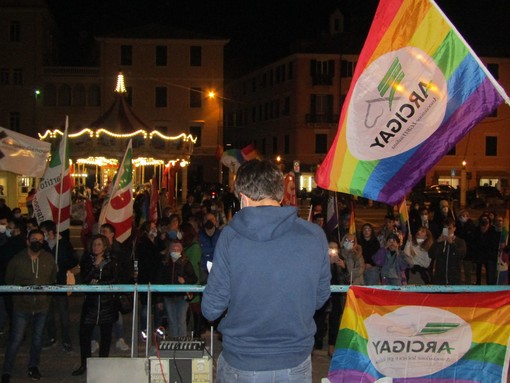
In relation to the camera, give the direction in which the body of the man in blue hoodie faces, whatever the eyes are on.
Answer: away from the camera

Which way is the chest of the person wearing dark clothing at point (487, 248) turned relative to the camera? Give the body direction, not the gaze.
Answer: toward the camera

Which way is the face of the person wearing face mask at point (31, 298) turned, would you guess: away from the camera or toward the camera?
toward the camera

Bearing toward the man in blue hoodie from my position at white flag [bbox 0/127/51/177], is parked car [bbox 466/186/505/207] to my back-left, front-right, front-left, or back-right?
back-left

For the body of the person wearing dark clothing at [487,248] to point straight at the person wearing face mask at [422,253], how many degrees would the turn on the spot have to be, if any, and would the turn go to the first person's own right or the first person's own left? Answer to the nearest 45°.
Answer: approximately 45° to the first person's own right

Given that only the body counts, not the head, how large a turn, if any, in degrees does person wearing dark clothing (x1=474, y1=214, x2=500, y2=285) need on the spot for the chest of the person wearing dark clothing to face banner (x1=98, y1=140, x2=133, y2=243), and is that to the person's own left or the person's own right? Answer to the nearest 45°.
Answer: approximately 45° to the person's own right

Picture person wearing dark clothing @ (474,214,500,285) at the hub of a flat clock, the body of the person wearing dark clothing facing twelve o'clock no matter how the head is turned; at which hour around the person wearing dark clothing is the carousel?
The carousel is roughly at 4 o'clock from the person wearing dark clothing.

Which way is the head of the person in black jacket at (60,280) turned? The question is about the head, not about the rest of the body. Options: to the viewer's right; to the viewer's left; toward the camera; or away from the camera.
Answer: toward the camera

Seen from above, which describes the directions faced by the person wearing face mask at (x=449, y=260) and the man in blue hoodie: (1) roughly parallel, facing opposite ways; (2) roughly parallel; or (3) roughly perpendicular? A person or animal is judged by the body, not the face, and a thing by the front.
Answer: roughly parallel, facing opposite ways

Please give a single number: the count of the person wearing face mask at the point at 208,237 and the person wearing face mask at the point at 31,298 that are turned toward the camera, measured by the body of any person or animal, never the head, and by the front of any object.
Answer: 2

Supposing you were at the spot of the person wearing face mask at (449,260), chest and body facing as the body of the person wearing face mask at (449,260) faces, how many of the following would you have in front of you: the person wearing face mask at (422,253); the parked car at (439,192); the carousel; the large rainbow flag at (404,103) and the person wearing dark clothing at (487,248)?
1

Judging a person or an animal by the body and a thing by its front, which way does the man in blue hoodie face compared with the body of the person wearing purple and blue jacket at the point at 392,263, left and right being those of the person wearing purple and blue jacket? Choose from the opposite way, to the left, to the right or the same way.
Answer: the opposite way

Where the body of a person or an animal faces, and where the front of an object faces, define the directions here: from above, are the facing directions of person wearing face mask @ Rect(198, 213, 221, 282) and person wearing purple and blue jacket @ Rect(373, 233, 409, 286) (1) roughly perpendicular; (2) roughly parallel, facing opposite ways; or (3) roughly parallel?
roughly parallel

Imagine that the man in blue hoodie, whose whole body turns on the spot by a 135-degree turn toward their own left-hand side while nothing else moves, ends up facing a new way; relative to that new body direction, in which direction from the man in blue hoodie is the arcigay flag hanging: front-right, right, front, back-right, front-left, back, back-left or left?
back

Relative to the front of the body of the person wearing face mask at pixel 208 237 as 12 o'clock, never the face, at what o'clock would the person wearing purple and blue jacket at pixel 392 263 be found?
the person wearing purple and blue jacket at pixel 392 263 is roughly at 10 o'clock from the person wearing face mask at pixel 208 237.

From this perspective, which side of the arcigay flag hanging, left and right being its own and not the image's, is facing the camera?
back

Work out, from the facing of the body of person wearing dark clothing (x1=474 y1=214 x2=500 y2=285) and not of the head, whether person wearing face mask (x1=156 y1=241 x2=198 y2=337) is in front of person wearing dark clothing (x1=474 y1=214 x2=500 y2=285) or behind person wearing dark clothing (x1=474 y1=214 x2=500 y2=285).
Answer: in front
